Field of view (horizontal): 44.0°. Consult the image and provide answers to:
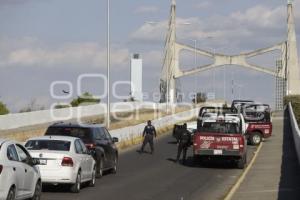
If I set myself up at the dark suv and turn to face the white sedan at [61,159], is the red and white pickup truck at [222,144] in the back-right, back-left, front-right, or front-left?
back-left

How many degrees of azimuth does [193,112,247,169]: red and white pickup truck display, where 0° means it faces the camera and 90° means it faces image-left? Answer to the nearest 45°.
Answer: approximately 180°

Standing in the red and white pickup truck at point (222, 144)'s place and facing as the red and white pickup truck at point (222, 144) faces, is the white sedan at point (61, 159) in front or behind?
behind

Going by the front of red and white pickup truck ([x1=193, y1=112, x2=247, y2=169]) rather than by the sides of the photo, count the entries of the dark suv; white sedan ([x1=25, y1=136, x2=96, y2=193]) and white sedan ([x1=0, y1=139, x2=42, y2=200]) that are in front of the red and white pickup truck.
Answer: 0

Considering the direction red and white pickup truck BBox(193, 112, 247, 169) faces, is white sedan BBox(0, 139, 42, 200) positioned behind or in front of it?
behind

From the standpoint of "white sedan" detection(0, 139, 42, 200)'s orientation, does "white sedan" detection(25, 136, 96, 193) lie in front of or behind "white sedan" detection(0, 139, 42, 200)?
in front

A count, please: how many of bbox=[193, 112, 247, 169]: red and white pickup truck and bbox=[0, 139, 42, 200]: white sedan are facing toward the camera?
0

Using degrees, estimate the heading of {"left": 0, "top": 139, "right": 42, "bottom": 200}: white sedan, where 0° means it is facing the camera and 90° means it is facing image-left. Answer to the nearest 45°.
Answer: approximately 225°

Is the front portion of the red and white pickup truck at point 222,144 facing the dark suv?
no
